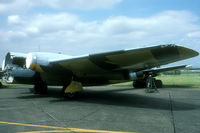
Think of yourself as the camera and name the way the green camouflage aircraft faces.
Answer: facing the viewer and to the left of the viewer
